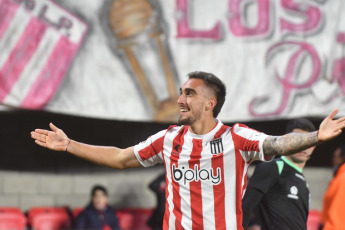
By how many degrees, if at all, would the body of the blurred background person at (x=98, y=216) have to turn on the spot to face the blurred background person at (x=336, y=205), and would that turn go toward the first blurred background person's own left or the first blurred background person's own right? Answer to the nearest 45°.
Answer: approximately 45° to the first blurred background person's own left

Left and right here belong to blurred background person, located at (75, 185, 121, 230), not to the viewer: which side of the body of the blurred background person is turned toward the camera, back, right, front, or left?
front

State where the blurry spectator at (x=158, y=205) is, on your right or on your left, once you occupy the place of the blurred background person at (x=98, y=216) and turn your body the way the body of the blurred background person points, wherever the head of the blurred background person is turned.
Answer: on your left

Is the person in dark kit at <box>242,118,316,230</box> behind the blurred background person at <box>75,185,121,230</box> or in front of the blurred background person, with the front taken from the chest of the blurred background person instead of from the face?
in front

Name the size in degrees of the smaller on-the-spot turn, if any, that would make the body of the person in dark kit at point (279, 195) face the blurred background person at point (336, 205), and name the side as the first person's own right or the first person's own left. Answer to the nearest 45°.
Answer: approximately 90° to the first person's own left

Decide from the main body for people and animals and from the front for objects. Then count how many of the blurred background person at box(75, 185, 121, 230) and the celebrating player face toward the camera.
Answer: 2
